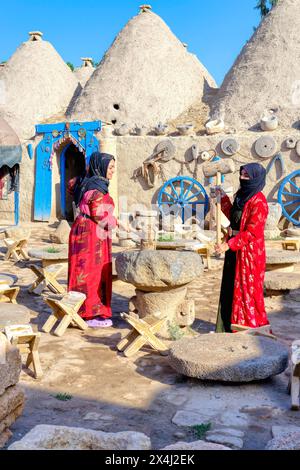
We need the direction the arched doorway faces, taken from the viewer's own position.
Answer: facing the viewer

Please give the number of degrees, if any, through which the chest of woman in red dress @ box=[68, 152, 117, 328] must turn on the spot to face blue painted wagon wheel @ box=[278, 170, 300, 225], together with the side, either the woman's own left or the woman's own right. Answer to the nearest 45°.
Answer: approximately 45° to the woman's own left

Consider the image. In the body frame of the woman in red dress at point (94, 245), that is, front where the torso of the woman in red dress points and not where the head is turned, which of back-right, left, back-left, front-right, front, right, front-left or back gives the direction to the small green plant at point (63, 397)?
right

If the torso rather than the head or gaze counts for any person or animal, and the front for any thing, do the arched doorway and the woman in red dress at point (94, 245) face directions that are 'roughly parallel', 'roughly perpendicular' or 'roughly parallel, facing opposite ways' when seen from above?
roughly perpendicular

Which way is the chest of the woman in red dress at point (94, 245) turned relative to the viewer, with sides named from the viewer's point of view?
facing to the right of the viewer

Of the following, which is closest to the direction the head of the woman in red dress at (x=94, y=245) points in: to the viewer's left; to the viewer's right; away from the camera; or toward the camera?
to the viewer's right

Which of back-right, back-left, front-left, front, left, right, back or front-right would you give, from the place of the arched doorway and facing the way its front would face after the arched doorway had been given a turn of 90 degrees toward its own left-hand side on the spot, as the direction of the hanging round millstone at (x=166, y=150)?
front-right

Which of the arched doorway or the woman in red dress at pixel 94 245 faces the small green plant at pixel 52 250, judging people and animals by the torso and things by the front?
the arched doorway

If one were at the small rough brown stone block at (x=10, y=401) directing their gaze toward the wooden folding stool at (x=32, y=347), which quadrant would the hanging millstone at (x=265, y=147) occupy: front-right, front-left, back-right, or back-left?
front-right

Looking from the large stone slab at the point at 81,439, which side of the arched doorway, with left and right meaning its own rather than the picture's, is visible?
front

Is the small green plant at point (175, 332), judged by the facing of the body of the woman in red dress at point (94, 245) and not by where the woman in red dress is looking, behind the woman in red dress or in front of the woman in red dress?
in front

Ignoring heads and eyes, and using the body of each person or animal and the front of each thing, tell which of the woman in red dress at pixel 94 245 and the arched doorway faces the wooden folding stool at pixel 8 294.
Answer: the arched doorway

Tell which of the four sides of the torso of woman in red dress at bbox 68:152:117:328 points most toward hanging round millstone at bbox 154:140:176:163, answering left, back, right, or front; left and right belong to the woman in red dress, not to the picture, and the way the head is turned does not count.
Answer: left
